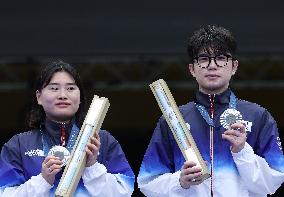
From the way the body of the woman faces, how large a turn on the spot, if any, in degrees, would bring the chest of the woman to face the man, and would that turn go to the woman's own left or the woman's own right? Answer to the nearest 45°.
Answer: approximately 90° to the woman's own left

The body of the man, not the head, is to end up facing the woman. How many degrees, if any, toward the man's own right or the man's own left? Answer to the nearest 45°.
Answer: approximately 90° to the man's own right

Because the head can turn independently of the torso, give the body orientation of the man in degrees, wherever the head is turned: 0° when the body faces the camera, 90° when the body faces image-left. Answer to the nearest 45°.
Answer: approximately 0°

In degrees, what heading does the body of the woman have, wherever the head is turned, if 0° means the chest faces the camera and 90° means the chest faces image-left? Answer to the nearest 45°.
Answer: approximately 0°

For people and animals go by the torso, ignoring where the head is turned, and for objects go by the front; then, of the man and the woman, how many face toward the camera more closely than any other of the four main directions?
2
